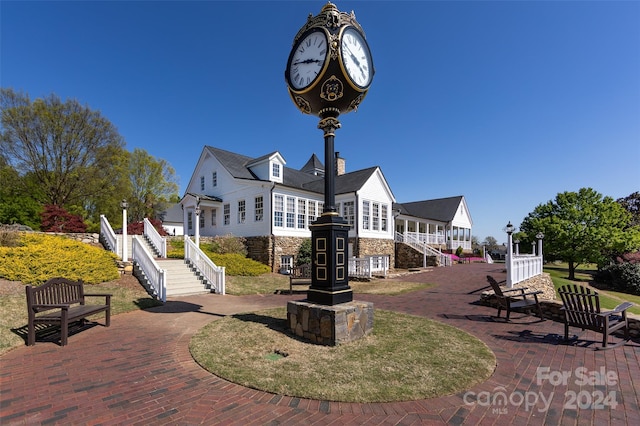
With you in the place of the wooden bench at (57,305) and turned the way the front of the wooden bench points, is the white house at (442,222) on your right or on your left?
on your left

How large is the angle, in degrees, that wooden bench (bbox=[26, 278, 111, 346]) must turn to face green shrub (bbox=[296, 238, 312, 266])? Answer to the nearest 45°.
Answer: approximately 90° to its left

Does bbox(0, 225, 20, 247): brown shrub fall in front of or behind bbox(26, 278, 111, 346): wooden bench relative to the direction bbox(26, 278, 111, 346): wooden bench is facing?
behind

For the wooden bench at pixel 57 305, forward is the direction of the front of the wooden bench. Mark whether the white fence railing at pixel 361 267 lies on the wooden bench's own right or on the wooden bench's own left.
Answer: on the wooden bench's own left

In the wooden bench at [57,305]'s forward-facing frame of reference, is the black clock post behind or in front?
in front

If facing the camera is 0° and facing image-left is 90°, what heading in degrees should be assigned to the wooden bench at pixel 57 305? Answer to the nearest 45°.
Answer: approximately 315°
